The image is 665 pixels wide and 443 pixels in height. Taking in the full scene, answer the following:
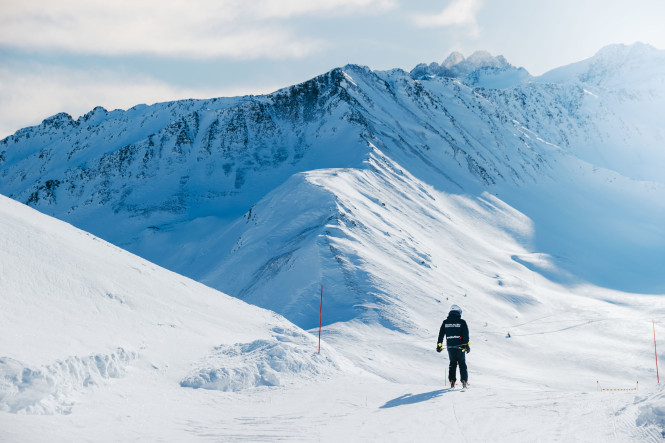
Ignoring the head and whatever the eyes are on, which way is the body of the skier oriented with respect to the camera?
away from the camera
